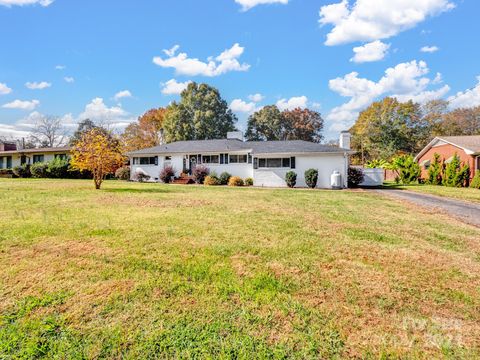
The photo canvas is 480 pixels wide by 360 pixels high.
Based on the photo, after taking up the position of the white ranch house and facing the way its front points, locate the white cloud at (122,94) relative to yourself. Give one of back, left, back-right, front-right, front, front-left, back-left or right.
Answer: back-right

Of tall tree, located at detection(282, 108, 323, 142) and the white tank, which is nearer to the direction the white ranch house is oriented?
the white tank

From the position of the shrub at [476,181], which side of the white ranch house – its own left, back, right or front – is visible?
left

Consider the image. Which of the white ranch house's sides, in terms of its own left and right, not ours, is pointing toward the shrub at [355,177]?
left

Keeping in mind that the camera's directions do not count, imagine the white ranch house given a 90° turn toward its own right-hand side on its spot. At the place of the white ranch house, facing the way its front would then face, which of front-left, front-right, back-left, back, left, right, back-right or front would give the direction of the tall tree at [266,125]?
right

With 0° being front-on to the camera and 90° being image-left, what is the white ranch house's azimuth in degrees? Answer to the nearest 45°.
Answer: approximately 0°

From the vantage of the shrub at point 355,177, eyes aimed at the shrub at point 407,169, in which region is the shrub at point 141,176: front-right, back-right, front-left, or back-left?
back-left

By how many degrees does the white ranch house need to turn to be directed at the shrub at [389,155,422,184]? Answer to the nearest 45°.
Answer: approximately 90° to its left
